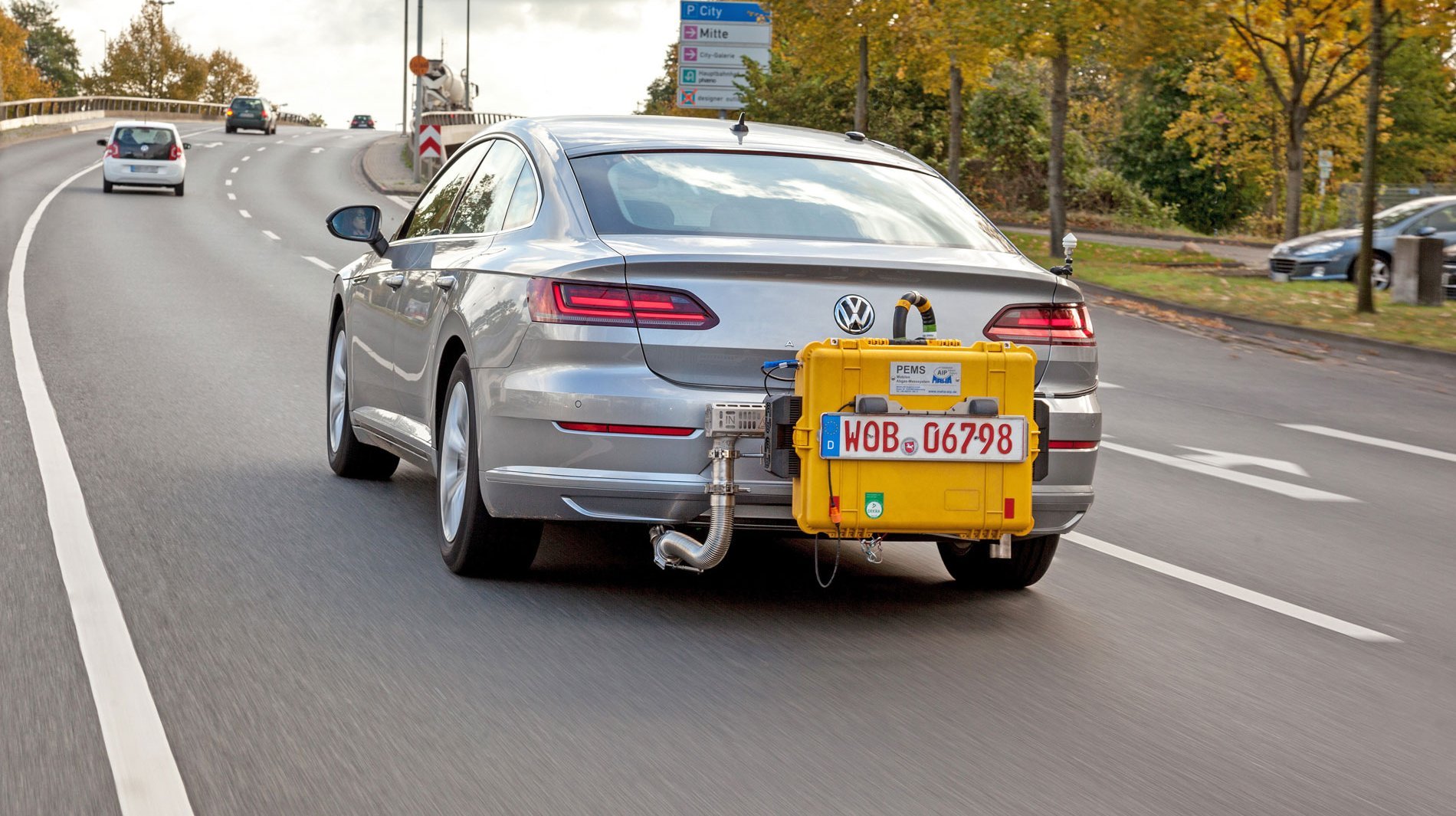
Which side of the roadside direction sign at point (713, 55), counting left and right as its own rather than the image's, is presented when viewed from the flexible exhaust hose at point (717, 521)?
front

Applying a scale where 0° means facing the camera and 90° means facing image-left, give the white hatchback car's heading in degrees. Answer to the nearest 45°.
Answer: approximately 180°

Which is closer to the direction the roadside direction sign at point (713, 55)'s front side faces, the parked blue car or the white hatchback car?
the parked blue car

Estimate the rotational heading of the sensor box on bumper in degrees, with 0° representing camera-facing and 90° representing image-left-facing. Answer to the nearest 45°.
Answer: approximately 0°

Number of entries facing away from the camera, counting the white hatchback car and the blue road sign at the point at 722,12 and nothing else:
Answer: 1

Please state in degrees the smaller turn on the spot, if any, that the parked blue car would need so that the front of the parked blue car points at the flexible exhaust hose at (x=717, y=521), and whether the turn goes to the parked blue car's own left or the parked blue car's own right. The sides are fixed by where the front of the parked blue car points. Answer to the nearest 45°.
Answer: approximately 45° to the parked blue car's own left

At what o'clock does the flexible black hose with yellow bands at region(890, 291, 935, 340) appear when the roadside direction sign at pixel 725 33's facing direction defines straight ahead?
The flexible black hose with yellow bands is roughly at 12 o'clock from the roadside direction sign.

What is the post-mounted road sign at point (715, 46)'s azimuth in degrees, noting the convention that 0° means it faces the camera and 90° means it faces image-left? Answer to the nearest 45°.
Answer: approximately 0°

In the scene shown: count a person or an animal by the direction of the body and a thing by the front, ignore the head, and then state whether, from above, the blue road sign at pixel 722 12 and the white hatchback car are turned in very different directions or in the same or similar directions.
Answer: very different directions

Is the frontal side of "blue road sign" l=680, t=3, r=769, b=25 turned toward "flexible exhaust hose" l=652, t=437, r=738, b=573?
yes

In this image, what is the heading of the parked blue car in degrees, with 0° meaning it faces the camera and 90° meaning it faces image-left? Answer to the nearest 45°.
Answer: approximately 45°

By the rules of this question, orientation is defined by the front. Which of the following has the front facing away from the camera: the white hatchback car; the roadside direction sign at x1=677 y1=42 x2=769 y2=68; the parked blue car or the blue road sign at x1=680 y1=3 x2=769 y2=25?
the white hatchback car
